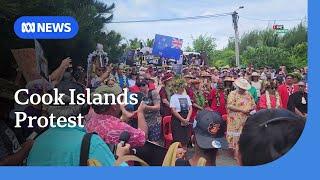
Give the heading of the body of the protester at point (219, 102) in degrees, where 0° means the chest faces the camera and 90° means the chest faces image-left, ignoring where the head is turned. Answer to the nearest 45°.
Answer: approximately 0°

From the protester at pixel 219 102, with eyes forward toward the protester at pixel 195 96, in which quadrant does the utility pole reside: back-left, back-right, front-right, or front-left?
back-right

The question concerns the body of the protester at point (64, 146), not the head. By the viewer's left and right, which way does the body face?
facing away from the viewer

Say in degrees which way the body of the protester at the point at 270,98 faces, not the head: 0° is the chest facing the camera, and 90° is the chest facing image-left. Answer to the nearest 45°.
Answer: approximately 0°

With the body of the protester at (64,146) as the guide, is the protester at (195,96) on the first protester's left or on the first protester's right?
on the first protester's right

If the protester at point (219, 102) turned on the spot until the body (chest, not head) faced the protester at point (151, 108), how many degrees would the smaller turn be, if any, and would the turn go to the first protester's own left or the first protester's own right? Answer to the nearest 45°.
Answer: approximately 90° to the first protester's own right

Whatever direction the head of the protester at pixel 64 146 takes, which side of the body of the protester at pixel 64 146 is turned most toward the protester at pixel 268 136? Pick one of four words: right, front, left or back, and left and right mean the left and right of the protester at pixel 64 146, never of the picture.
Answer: right

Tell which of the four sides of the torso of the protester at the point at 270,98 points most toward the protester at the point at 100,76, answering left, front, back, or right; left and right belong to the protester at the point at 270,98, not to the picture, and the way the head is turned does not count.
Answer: right

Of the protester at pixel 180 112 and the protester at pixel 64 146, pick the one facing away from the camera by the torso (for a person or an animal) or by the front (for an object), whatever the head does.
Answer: the protester at pixel 64 146
